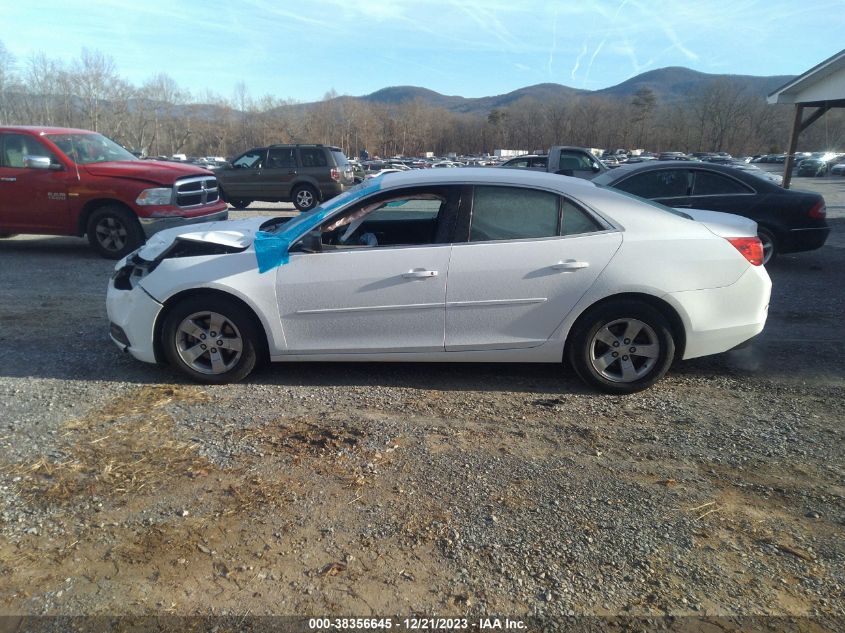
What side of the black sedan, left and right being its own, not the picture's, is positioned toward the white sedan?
left

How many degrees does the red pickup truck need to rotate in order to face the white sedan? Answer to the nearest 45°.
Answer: approximately 45° to its right

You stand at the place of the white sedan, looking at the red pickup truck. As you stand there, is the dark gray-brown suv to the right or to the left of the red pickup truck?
right

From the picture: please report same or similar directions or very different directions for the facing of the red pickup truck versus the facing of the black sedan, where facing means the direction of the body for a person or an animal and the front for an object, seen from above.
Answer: very different directions

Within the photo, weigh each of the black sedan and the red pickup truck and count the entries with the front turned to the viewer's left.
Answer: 1

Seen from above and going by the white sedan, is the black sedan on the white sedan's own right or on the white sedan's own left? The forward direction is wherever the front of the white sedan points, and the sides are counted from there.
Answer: on the white sedan's own right

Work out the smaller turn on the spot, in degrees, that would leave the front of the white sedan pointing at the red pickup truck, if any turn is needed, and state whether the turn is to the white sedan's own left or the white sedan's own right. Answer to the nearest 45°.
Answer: approximately 45° to the white sedan's own right

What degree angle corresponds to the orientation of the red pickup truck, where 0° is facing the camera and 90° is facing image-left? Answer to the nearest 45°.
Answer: approximately 315°

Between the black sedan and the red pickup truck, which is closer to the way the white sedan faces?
the red pickup truck

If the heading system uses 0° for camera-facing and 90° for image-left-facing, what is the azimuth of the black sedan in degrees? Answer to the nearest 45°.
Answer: approximately 90°

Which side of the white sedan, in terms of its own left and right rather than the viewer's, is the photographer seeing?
left

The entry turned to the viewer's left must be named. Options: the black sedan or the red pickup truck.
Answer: the black sedan
